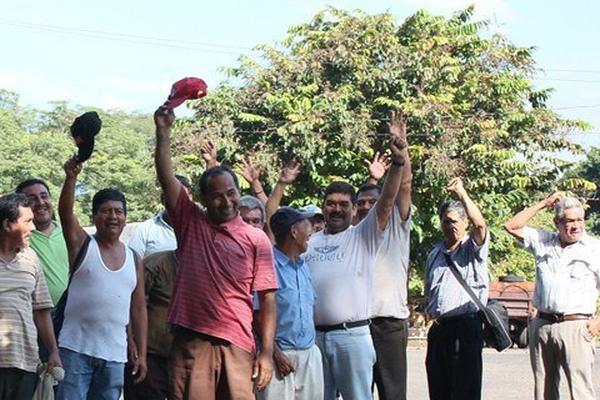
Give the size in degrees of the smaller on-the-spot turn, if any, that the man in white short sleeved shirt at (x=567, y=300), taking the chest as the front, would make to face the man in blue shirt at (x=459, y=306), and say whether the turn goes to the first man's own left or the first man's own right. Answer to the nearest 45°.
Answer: approximately 45° to the first man's own right

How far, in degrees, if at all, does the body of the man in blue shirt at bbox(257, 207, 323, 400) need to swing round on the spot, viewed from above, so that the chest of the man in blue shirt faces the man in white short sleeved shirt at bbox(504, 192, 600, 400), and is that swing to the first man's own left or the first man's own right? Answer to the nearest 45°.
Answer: approximately 90° to the first man's own left

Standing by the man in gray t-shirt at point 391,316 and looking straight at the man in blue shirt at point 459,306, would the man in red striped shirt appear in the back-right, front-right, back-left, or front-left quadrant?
back-right

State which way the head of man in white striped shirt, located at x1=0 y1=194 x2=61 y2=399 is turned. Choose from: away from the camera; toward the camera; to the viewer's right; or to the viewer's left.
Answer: to the viewer's right

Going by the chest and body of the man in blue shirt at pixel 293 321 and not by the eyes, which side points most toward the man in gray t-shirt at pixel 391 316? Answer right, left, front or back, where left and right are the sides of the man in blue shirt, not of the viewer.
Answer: left

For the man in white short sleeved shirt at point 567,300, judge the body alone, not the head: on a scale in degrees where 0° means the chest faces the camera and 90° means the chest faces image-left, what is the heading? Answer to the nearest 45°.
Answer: approximately 0°

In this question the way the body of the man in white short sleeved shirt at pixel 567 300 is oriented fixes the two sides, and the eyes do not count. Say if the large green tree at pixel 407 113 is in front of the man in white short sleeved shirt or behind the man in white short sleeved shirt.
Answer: behind

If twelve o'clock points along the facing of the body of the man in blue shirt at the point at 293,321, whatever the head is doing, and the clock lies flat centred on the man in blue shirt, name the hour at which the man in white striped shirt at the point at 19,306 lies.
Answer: The man in white striped shirt is roughly at 4 o'clock from the man in blue shirt.

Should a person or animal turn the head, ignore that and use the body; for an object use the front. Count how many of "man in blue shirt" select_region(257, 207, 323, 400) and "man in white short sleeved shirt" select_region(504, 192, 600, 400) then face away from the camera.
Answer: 0

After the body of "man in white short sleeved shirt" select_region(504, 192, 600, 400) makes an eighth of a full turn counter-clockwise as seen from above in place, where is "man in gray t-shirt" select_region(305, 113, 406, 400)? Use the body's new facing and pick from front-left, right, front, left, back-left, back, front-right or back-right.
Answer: right

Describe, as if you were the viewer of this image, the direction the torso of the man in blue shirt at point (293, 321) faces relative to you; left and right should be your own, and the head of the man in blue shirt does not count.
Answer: facing the viewer and to the right of the viewer
